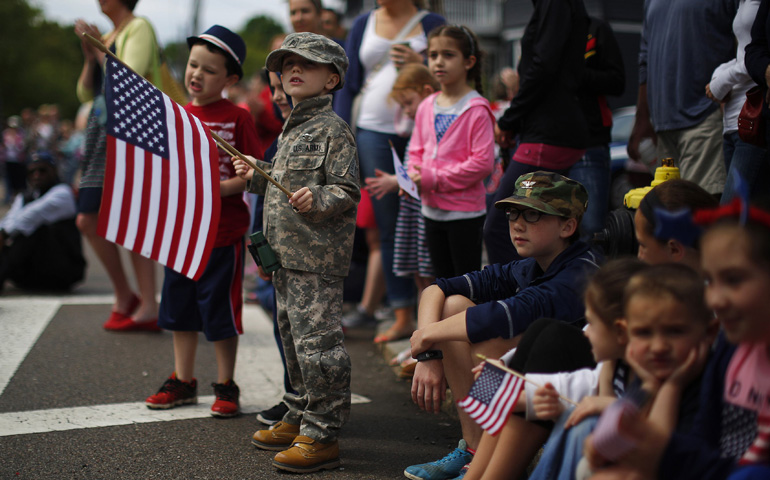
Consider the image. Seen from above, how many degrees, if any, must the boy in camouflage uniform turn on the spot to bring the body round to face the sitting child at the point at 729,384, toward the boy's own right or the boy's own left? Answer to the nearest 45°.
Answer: approximately 90° to the boy's own left

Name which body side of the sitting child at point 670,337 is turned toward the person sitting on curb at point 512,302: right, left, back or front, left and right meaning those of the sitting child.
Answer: right

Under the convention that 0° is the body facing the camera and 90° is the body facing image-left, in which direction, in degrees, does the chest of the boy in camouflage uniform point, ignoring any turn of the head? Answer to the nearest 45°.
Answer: approximately 45°

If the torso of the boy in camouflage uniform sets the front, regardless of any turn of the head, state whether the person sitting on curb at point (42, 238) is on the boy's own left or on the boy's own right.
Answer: on the boy's own right

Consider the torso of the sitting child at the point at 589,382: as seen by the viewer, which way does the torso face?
to the viewer's left

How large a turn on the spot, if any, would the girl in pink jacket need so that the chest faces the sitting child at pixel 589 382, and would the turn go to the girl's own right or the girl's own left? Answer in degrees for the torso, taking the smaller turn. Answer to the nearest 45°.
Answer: approximately 45° to the girl's own left

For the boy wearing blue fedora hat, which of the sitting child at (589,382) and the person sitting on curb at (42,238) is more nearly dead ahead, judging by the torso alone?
the sitting child

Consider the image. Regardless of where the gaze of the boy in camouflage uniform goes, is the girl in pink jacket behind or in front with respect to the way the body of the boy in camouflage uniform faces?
behind

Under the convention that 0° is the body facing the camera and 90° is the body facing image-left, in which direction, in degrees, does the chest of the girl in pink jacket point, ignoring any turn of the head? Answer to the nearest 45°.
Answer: approximately 45°
